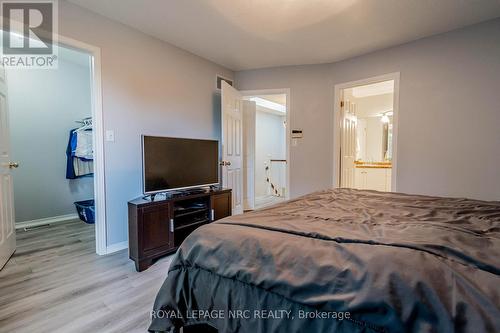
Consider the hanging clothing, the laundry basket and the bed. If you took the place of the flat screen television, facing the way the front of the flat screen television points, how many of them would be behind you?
2

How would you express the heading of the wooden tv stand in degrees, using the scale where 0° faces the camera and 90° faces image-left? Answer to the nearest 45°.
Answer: approximately 315°

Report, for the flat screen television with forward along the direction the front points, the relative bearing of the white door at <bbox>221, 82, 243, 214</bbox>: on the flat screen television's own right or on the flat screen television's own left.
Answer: on the flat screen television's own left

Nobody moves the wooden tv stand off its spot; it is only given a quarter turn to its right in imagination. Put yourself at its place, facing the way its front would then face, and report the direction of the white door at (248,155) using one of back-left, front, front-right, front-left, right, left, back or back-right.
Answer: back

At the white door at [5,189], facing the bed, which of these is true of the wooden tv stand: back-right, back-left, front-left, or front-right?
front-left

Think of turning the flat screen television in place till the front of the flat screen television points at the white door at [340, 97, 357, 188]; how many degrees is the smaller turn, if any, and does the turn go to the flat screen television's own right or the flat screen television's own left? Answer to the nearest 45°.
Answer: approximately 45° to the flat screen television's own left

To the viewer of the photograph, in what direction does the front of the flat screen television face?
facing the viewer and to the right of the viewer

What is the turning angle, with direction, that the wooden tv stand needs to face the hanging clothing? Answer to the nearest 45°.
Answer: approximately 180°

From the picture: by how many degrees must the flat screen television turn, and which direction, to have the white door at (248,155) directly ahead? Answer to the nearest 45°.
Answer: approximately 90° to its left

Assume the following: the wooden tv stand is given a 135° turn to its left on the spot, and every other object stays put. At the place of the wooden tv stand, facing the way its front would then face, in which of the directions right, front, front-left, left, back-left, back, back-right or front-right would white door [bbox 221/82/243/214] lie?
front-right

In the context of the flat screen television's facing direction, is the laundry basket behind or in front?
behind

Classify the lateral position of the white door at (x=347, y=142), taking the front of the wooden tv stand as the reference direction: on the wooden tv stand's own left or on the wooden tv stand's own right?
on the wooden tv stand's own left

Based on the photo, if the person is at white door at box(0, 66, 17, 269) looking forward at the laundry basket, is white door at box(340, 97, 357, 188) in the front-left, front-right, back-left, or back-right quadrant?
front-right
